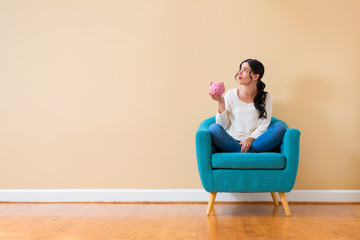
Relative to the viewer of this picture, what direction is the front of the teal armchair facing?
facing the viewer

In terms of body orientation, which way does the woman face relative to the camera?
toward the camera
